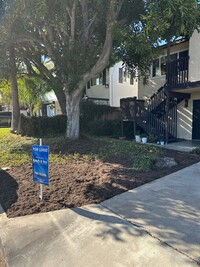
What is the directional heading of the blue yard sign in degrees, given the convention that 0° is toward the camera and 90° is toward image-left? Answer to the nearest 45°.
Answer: approximately 0°

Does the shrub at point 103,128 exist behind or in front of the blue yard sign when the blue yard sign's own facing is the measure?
behind

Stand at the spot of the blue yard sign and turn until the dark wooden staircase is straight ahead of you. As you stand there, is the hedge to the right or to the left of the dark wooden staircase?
left

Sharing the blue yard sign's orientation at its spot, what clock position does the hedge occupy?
The hedge is roughly at 6 o'clock from the blue yard sign.

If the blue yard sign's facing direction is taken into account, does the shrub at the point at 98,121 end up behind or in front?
behind

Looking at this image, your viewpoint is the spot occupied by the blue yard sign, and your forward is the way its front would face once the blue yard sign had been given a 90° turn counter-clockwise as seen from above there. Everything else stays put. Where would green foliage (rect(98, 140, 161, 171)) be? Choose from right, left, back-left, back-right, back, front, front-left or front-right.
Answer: front-left

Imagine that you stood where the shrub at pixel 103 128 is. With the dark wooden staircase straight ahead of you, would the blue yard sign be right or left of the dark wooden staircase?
right

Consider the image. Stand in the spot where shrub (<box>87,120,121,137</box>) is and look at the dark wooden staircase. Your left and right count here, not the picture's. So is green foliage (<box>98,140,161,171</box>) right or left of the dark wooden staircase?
right

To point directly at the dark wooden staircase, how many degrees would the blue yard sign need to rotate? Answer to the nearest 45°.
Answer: approximately 135° to its left
